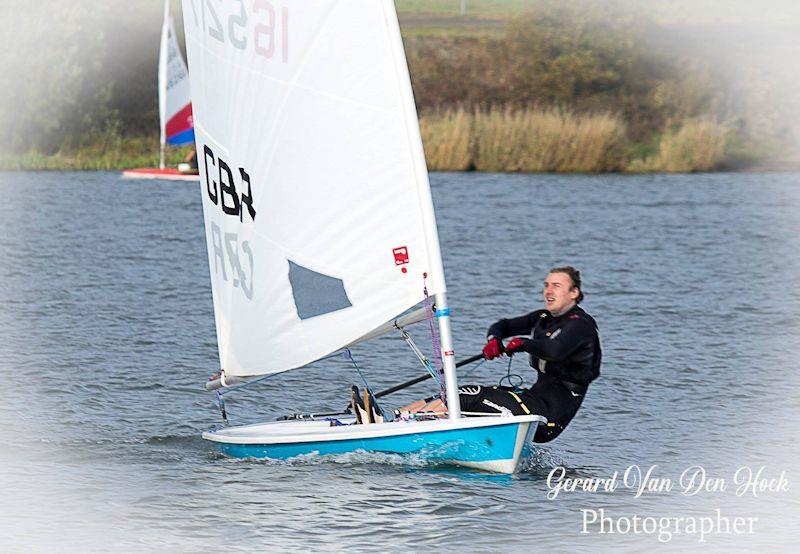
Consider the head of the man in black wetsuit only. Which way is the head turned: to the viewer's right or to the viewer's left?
to the viewer's left

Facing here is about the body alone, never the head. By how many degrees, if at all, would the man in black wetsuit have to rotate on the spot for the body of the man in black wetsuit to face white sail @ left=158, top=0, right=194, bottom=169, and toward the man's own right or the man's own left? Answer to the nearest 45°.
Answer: approximately 135° to the man's own right

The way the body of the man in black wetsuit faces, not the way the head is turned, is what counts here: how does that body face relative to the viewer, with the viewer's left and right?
facing the viewer and to the left of the viewer
